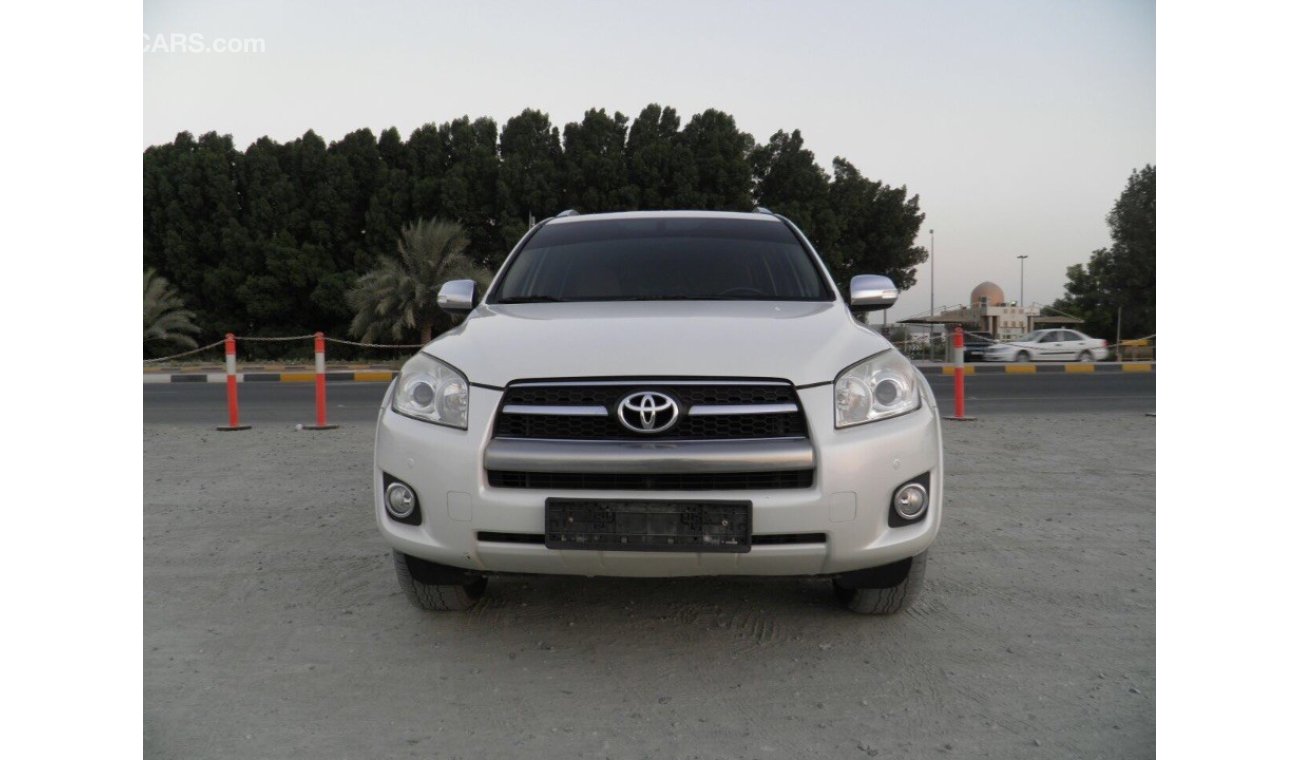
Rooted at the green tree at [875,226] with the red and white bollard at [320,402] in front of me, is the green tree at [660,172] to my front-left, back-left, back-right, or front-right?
front-right

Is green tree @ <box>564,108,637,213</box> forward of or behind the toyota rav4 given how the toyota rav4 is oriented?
behind

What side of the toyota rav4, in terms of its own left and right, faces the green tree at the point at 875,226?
back

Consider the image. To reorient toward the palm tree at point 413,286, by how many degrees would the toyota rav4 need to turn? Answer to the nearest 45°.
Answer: approximately 180°

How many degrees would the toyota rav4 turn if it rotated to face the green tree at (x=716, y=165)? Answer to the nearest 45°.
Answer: approximately 180°

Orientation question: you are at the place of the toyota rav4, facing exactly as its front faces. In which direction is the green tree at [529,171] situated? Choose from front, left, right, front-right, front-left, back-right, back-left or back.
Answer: back

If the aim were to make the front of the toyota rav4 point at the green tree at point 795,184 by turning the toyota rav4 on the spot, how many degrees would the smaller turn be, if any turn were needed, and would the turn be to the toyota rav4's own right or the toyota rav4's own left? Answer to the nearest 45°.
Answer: approximately 180°

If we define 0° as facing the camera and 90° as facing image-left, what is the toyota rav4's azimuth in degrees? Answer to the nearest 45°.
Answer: approximately 0°

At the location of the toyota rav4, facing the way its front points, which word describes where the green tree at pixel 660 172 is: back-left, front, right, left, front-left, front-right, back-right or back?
back
